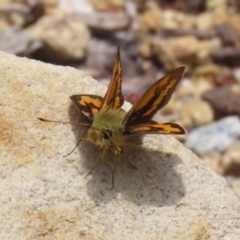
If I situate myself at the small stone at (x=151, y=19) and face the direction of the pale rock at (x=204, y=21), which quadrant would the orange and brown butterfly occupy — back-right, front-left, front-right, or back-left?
back-right

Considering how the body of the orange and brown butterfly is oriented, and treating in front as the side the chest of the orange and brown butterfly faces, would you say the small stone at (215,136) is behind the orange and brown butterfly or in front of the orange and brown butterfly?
behind

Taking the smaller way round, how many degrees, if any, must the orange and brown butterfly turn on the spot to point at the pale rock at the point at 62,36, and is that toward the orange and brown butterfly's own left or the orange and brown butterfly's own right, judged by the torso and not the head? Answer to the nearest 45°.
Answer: approximately 135° to the orange and brown butterfly's own right

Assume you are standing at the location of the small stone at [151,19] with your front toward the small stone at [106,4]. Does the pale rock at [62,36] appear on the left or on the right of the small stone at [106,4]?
left

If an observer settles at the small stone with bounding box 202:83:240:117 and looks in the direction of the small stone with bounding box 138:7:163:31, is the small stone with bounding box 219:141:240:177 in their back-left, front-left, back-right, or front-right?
back-left

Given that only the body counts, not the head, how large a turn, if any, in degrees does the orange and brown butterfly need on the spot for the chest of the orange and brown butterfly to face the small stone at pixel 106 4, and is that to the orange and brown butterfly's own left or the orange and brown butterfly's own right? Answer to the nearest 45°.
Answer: approximately 135° to the orange and brown butterfly's own right
